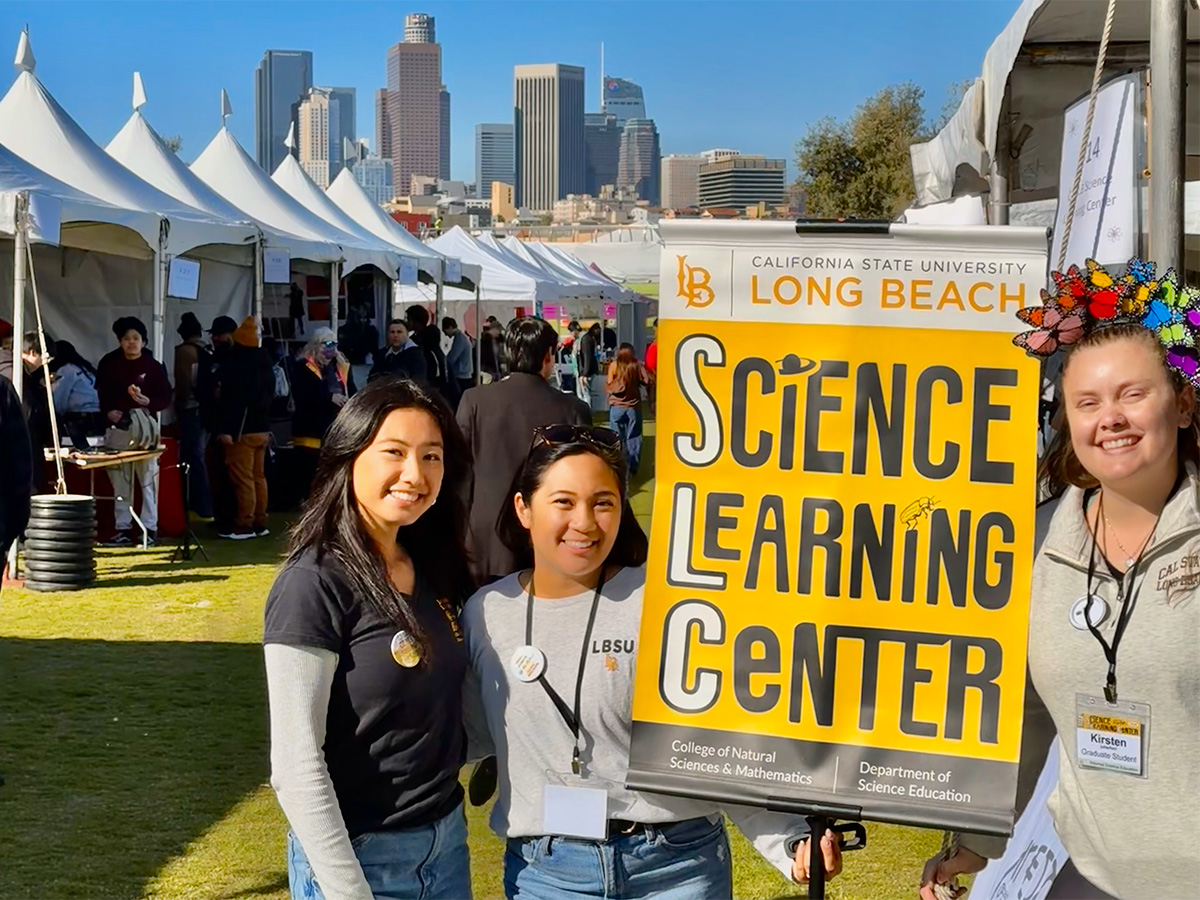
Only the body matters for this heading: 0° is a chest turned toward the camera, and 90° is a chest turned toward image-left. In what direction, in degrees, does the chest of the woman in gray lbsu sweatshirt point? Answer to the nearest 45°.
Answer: approximately 0°

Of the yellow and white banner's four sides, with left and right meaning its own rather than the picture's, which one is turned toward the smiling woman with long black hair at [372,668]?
right

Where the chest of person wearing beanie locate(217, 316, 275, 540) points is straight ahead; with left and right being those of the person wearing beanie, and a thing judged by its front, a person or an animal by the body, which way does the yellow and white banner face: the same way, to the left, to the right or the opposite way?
to the left

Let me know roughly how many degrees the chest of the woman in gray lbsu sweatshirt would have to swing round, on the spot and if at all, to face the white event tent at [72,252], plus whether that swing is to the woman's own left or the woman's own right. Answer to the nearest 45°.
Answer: approximately 135° to the woman's own right

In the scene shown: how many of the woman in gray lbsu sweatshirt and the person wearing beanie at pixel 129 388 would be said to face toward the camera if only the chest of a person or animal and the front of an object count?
2

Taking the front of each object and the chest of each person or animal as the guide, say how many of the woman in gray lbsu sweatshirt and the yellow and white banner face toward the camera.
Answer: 2

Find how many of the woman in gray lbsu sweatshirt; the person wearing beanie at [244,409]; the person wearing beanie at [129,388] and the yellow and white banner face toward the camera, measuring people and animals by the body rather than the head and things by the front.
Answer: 3

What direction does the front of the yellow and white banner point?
toward the camera

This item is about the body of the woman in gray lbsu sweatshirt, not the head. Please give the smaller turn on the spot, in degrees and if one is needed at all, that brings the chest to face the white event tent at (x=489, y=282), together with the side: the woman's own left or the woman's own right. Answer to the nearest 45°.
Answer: approximately 180°

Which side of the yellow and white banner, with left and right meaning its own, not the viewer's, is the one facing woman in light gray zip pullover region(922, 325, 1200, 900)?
left

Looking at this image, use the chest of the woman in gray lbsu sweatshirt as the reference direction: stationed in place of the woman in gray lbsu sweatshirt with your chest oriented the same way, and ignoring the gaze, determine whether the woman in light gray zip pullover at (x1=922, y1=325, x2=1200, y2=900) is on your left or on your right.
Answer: on your left

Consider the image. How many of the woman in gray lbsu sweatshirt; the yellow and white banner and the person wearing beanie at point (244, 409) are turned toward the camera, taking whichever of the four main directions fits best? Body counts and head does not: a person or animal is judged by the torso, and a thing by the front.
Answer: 2

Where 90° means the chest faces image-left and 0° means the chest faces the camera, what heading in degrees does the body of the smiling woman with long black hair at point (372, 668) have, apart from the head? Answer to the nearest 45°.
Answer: approximately 315°
